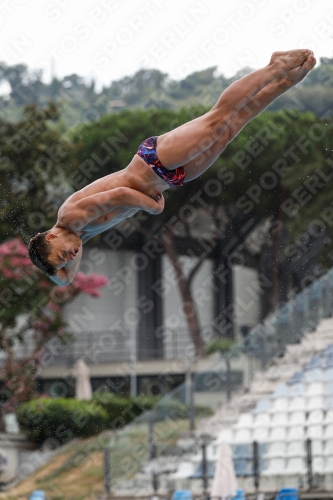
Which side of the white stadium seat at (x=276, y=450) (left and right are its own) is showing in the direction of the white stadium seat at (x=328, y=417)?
back

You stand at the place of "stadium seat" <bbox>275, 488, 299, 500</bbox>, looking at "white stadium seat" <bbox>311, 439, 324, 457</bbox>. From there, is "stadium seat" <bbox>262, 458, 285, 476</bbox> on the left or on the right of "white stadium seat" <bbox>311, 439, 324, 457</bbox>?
left

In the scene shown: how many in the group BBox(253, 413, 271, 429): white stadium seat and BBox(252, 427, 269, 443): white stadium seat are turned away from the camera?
0

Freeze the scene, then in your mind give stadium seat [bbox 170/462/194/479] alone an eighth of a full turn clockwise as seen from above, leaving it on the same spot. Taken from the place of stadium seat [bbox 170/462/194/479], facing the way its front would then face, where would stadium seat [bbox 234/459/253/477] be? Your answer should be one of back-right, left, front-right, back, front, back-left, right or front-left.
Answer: back-left

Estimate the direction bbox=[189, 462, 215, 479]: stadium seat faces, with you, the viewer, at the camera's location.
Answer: facing the viewer and to the left of the viewer

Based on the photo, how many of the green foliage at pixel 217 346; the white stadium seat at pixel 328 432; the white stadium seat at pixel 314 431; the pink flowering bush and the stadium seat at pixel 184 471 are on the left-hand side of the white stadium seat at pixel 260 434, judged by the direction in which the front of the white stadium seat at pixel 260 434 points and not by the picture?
2

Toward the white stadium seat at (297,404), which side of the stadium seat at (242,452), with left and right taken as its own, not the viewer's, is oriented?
back

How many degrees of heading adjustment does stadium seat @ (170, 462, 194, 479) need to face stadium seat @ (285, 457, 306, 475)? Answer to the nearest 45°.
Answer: approximately 90° to its left

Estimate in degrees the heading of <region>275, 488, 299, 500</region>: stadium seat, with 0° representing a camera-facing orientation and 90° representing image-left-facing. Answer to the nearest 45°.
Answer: approximately 45°
